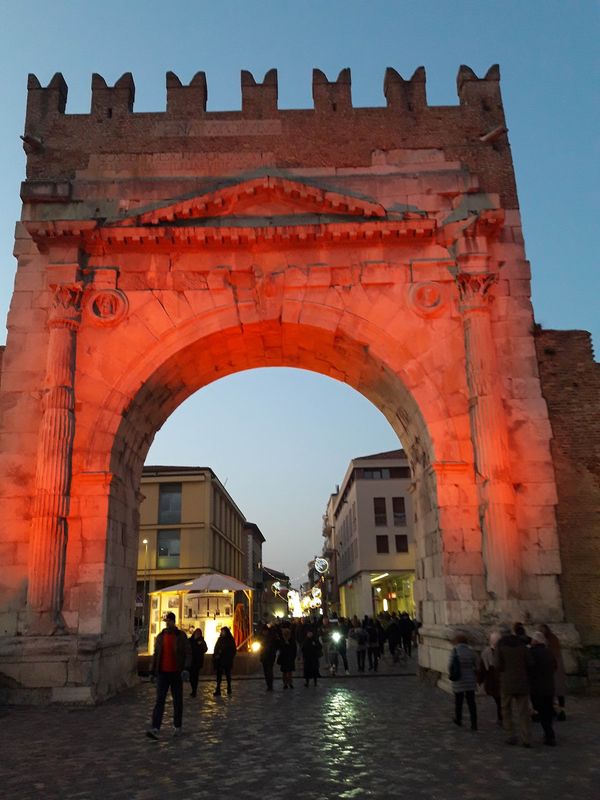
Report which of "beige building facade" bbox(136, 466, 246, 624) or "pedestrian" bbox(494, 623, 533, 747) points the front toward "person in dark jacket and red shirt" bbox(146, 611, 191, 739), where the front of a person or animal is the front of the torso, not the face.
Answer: the beige building facade

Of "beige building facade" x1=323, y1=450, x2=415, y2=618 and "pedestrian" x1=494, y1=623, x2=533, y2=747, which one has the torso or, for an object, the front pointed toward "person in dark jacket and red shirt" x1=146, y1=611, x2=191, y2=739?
the beige building facade

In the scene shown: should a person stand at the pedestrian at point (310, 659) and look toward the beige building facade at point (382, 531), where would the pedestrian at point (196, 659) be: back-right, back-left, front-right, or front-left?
back-left

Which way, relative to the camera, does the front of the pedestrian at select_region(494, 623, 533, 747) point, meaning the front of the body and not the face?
away from the camera

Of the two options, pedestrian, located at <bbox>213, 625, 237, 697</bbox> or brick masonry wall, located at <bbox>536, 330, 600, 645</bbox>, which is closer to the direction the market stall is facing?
the pedestrian
